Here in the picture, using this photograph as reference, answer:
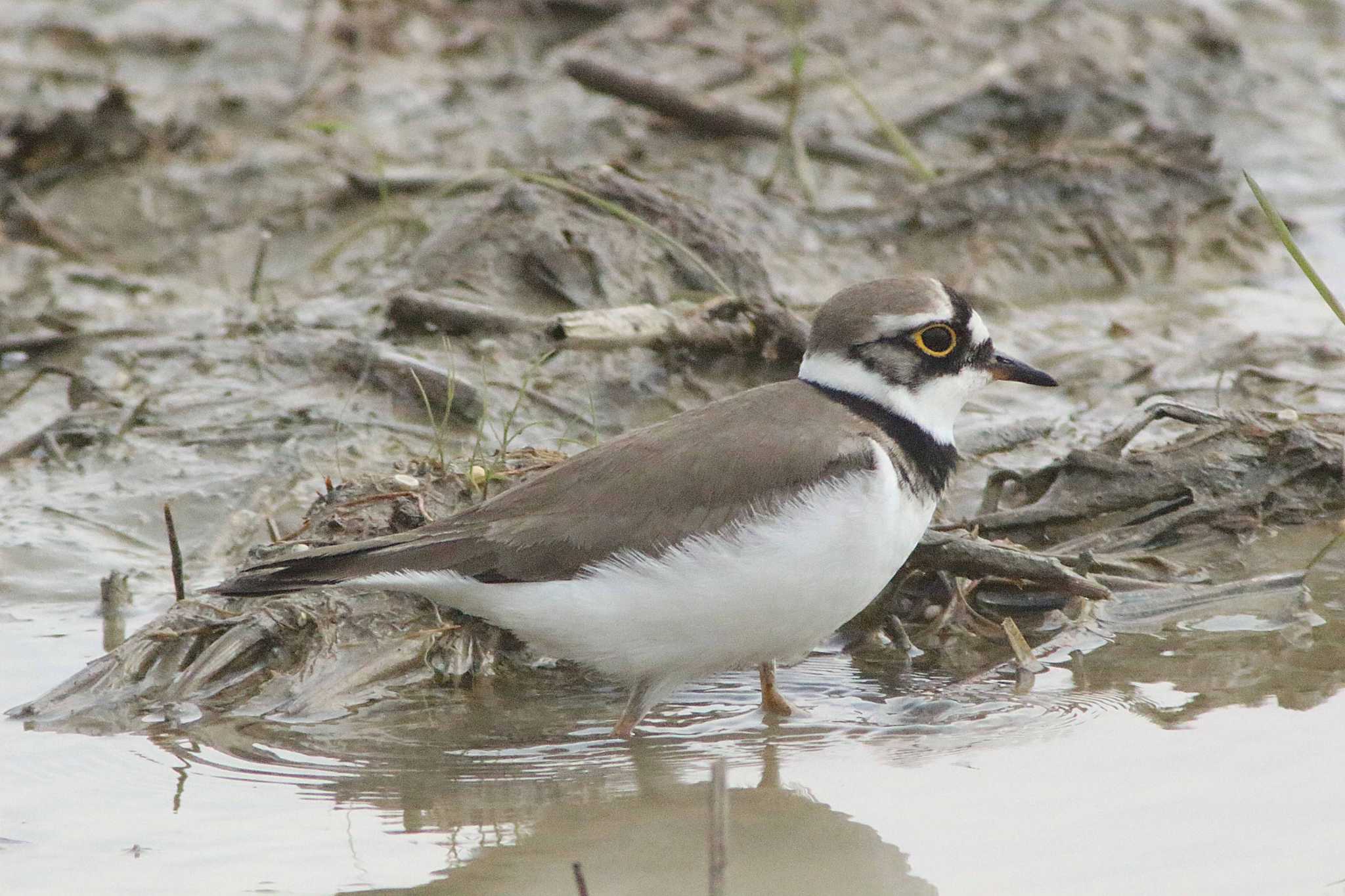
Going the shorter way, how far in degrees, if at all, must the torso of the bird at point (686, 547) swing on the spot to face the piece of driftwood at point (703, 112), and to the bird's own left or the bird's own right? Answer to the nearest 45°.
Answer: approximately 90° to the bird's own left

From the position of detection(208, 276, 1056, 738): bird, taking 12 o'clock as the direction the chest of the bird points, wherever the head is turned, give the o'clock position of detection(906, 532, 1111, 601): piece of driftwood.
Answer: The piece of driftwood is roughly at 11 o'clock from the bird.

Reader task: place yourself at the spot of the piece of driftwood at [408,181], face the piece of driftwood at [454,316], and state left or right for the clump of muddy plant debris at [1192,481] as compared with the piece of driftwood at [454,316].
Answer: left

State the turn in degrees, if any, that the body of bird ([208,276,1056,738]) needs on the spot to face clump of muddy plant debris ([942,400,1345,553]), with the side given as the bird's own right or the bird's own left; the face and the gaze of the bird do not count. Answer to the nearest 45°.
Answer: approximately 45° to the bird's own left

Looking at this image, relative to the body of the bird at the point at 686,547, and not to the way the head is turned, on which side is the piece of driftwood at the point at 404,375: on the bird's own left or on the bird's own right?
on the bird's own left

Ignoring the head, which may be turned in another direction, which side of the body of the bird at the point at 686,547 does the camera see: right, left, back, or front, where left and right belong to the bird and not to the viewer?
right

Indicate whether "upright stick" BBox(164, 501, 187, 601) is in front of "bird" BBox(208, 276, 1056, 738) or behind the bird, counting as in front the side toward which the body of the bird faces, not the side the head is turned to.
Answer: behind

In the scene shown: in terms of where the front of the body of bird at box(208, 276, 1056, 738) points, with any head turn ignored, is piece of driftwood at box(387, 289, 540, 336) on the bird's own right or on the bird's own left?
on the bird's own left
